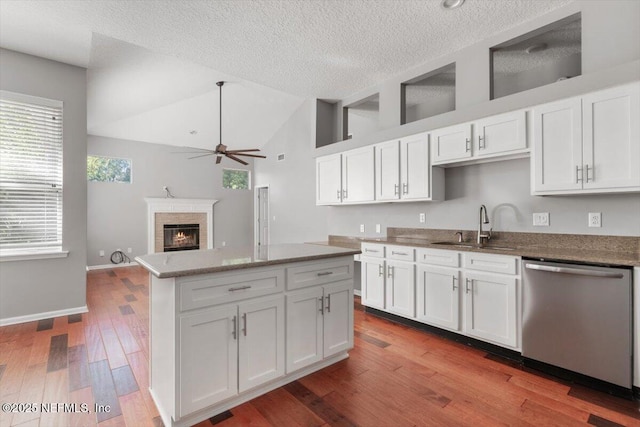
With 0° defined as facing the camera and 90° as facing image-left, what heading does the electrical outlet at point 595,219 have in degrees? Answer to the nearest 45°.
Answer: approximately 0°

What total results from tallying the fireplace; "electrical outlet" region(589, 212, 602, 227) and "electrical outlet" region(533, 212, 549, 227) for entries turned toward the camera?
3

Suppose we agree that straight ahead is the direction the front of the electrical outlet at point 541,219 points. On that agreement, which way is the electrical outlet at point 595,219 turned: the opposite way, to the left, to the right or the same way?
the same way

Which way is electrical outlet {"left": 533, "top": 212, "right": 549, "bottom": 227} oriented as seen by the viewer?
toward the camera

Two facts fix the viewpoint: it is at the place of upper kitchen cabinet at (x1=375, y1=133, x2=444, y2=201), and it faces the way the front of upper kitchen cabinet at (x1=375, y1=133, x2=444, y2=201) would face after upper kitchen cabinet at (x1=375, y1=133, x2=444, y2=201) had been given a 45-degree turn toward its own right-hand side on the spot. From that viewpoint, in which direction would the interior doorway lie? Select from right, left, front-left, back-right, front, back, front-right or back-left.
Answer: front-right

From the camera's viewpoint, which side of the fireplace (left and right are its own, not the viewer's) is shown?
front

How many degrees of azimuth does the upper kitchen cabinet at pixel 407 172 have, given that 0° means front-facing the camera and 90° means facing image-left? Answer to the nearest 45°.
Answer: approximately 45°

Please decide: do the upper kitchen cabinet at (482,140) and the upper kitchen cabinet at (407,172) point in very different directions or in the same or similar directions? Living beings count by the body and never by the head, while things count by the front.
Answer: same or similar directions

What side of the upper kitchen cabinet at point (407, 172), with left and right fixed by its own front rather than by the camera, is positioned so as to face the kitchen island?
front

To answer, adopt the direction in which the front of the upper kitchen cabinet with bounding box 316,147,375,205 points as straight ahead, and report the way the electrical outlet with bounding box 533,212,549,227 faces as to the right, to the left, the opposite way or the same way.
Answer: the same way

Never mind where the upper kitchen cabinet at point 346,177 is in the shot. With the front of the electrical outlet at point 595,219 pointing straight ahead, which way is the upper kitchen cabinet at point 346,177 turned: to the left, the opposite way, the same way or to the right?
the same way

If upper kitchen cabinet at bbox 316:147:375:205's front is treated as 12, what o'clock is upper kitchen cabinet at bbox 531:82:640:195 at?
upper kitchen cabinet at bbox 531:82:640:195 is roughly at 9 o'clock from upper kitchen cabinet at bbox 316:147:375:205.

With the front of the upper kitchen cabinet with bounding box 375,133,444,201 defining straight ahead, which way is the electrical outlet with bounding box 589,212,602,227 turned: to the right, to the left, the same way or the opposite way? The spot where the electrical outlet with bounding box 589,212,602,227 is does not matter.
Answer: the same way

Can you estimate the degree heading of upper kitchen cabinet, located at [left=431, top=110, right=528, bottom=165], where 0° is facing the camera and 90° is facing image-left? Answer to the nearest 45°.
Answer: approximately 45°
